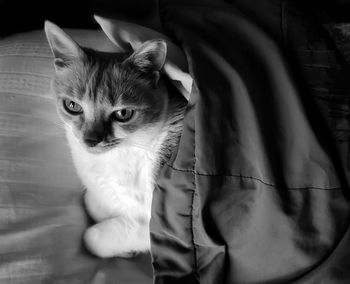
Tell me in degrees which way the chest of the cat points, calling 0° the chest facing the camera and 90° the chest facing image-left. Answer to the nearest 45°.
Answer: approximately 45°
